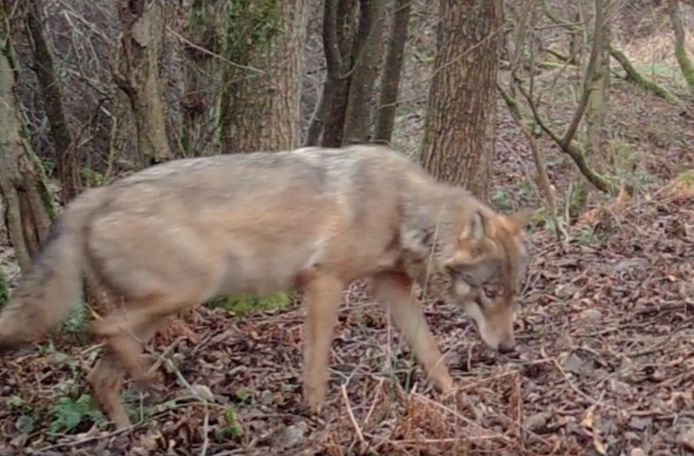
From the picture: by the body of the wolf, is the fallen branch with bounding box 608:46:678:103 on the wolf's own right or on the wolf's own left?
on the wolf's own left

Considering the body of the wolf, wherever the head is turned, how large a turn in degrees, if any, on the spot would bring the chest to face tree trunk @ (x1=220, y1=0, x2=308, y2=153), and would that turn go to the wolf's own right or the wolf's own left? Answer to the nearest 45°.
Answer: approximately 90° to the wolf's own left

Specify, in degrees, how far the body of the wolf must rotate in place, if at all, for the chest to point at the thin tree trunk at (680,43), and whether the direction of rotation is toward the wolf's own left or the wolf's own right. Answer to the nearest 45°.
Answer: approximately 45° to the wolf's own left

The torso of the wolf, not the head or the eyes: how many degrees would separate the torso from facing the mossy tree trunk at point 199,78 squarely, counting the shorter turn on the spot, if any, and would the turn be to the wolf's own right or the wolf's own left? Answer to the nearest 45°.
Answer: approximately 90° to the wolf's own left

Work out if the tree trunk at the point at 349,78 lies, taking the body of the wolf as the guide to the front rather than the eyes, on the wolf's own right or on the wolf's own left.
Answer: on the wolf's own left

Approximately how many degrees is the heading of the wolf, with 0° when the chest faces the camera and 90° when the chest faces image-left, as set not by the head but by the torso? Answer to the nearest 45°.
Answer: approximately 270°

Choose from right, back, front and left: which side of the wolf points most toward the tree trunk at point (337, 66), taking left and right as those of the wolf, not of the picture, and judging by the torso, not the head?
left

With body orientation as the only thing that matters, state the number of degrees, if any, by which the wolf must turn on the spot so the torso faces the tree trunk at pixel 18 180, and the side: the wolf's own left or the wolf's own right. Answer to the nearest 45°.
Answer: approximately 135° to the wolf's own left
